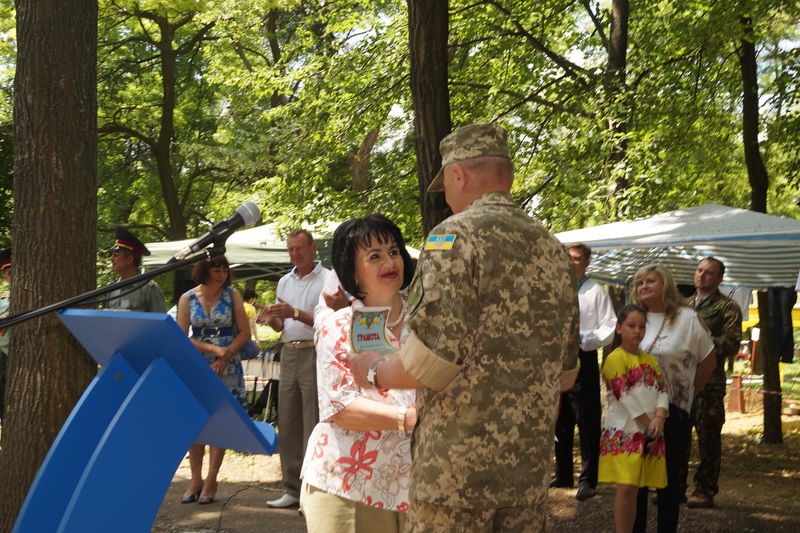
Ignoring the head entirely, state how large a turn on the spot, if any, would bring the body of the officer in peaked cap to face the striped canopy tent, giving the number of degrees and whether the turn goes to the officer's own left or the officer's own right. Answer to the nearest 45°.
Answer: approximately 135° to the officer's own left

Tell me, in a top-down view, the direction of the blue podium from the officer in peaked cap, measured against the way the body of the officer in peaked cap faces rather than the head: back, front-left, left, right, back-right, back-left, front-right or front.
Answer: front-left

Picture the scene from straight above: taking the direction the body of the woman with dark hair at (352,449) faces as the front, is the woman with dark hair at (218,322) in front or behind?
behind

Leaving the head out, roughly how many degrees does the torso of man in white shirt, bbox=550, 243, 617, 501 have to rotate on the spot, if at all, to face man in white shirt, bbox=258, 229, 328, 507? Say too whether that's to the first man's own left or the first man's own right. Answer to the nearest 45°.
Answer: approximately 45° to the first man's own right

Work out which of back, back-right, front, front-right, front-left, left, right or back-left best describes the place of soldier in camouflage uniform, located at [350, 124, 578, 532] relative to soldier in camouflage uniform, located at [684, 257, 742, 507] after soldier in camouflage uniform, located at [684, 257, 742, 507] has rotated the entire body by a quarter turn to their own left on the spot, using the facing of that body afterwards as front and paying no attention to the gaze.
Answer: front-right

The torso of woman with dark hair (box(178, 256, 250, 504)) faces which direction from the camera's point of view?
toward the camera

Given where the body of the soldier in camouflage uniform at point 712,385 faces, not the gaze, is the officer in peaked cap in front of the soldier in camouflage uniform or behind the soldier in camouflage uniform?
in front

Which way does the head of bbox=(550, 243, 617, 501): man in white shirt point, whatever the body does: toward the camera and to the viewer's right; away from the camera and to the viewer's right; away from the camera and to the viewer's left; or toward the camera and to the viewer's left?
toward the camera and to the viewer's left

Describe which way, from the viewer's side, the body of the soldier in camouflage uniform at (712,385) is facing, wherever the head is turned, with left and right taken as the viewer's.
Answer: facing the viewer and to the left of the viewer

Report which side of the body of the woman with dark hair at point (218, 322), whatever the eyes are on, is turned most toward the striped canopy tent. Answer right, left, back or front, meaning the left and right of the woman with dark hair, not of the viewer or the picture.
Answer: left

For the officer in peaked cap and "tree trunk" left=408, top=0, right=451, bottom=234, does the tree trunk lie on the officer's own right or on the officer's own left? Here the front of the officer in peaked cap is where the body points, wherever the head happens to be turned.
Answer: on the officer's own left

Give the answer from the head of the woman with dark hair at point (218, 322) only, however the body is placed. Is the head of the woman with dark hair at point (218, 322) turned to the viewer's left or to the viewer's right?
to the viewer's right

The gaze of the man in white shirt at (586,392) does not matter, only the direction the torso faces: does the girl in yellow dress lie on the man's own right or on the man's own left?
on the man's own left

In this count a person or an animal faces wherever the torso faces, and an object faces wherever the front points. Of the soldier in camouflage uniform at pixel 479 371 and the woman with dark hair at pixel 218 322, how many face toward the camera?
1
